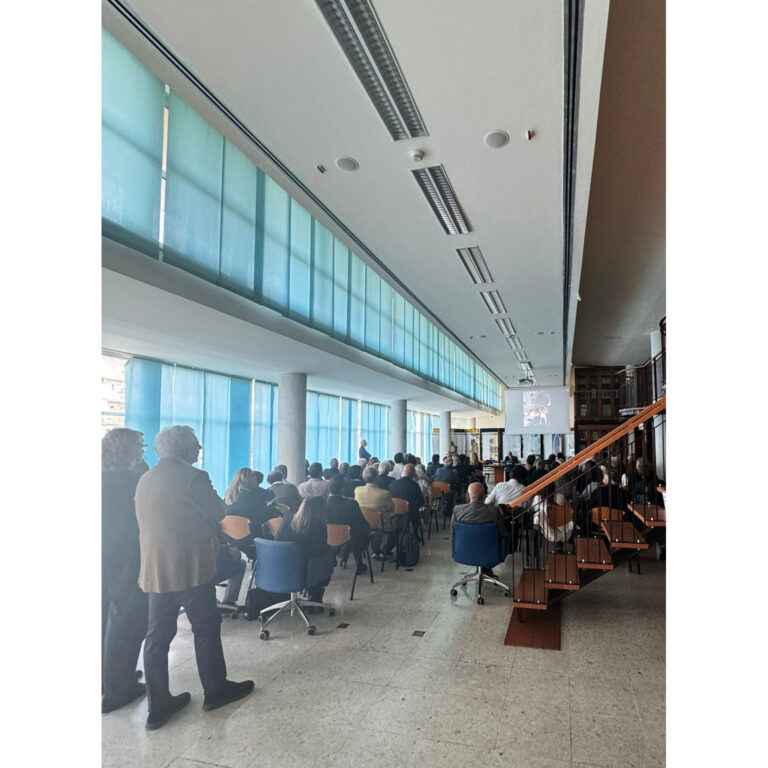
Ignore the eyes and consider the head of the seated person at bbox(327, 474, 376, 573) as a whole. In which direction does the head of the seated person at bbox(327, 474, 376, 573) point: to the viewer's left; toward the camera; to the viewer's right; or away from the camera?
away from the camera

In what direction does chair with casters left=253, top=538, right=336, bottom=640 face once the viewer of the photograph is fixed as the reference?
facing away from the viewer and to the right of the viewer

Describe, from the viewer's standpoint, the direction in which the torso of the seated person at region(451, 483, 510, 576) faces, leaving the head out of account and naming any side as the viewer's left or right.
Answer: facing away from the viewer

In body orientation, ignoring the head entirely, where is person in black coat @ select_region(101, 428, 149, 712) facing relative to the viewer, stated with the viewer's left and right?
facing away from the viewer and to the right of the viewer

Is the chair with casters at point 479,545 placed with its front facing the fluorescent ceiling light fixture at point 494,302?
yes

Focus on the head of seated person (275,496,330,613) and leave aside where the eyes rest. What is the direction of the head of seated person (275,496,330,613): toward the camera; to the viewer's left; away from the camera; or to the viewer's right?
away from the camera

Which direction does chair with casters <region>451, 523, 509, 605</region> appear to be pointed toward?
away from the camera

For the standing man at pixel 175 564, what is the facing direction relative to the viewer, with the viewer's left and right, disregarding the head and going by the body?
facing away from the viewer and to the right of the viewer
